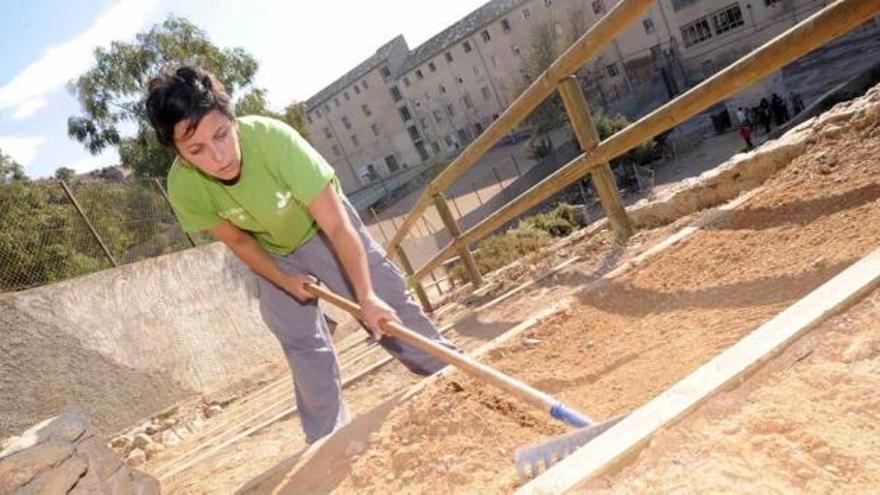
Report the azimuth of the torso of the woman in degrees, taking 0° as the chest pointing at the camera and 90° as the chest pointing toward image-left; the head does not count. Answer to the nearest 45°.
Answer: approximately 0°

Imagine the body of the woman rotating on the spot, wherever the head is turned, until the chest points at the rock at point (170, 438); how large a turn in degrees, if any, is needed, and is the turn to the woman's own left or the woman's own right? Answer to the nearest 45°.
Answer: approximately 135° to the woman's own right

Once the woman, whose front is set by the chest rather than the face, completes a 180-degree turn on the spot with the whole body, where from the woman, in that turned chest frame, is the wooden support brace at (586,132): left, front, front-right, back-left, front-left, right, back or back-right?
right

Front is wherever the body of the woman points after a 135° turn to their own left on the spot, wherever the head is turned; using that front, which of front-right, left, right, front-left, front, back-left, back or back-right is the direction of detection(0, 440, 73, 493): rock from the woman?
back-left

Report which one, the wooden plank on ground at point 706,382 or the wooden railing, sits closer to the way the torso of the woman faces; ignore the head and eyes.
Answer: the wooden plank on ground

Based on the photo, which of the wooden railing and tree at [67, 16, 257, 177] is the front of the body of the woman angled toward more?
the wooden railing

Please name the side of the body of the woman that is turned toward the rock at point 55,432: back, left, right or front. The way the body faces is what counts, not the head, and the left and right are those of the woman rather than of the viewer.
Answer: right

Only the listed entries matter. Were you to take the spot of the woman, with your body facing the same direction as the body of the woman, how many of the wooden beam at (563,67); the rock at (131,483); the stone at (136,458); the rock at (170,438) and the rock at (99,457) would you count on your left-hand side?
1

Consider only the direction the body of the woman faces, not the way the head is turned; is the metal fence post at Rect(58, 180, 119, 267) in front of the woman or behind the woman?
behind

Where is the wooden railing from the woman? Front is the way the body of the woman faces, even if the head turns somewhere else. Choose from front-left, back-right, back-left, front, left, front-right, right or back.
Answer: left

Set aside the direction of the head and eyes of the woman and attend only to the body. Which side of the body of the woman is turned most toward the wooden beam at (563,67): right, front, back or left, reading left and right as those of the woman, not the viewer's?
left

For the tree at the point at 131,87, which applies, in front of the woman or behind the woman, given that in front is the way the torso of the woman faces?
behind

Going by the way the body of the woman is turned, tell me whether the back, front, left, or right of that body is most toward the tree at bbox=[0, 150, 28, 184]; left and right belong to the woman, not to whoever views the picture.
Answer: back
